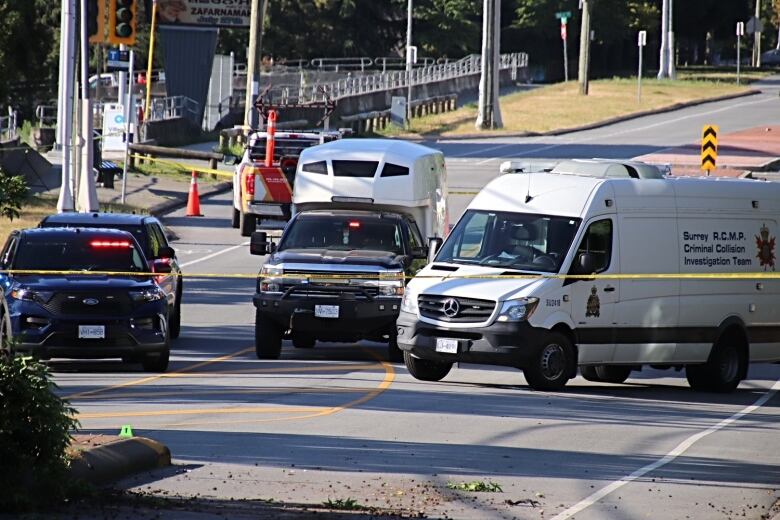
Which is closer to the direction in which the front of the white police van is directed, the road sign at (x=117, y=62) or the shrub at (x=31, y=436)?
the shrub

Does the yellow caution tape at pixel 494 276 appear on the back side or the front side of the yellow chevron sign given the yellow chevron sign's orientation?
on the front side

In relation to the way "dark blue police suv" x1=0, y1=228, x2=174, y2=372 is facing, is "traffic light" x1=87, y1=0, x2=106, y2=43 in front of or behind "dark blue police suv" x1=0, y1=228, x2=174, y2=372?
behind

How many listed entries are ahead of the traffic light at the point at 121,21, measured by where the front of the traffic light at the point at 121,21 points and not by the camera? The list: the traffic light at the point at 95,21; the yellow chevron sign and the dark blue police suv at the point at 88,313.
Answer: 1

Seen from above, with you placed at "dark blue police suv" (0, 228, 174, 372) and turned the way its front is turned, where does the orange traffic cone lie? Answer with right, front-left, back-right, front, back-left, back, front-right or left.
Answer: back

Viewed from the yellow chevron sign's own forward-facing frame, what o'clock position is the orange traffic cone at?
The orange traffic cone is roughly at 2 o'clock from the yellow chevron sign.

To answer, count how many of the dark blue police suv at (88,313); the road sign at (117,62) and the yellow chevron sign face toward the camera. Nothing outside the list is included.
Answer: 3

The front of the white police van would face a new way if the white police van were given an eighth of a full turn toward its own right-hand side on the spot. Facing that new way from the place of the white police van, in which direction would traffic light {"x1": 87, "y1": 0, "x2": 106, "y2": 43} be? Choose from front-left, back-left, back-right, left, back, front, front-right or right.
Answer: front-right

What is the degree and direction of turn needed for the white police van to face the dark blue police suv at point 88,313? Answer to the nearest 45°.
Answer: approximately 45° to its right

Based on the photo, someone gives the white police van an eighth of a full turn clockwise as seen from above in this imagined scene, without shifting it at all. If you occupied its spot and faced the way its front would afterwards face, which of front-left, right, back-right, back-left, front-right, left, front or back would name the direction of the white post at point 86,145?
front-right

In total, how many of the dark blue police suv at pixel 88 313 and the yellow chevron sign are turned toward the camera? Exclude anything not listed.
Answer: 2

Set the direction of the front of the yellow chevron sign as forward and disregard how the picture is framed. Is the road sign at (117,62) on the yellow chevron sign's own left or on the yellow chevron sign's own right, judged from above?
on the yellow chevron sign's own right

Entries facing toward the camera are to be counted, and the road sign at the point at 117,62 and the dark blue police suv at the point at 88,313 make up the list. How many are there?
2

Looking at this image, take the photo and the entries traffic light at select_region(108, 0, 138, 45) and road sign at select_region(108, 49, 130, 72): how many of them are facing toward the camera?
2
